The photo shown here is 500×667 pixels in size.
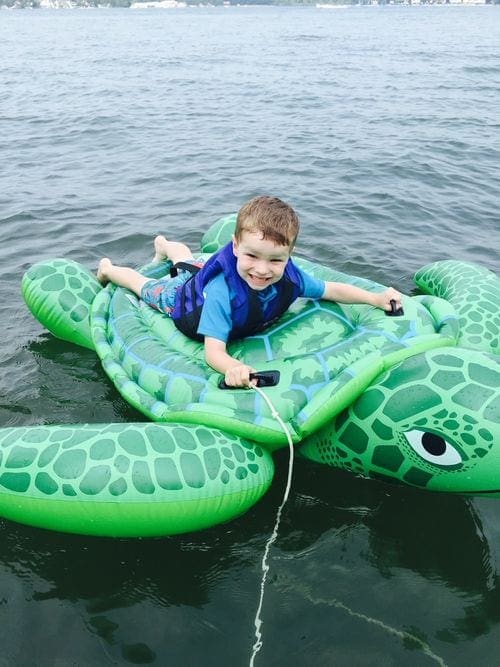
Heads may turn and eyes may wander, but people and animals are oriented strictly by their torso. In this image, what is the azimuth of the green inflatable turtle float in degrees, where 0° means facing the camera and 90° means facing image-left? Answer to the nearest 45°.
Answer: approximately 315°
